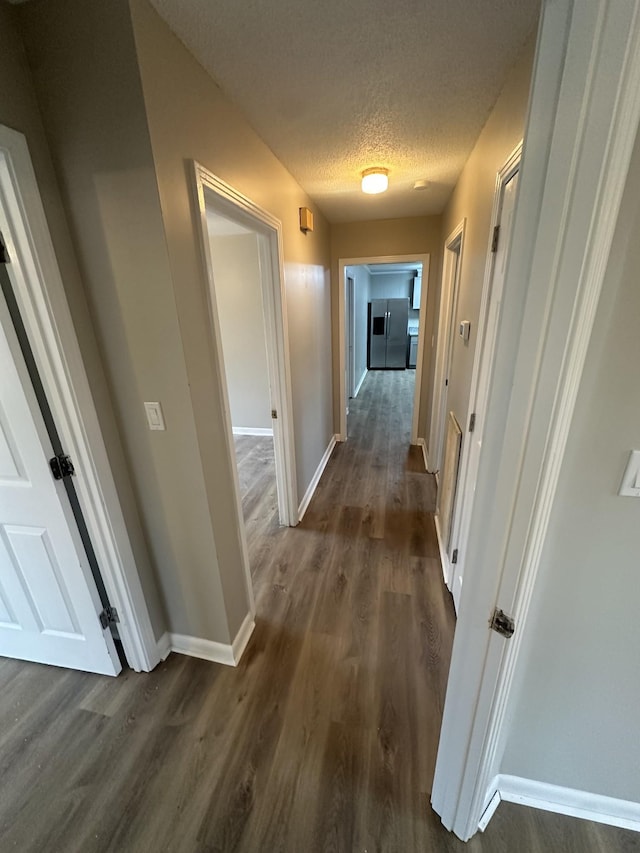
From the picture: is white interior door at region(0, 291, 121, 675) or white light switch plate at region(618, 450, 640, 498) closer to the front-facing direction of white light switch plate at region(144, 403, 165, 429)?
the white light switch plate

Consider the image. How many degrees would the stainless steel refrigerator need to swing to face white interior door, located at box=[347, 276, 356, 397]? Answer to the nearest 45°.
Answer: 0° — it already faces it

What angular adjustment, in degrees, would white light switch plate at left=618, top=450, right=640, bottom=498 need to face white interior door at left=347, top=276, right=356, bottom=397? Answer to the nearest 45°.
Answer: approximately 90° to its right

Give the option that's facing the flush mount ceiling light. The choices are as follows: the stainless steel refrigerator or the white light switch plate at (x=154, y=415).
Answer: the stainless steel refrigerator

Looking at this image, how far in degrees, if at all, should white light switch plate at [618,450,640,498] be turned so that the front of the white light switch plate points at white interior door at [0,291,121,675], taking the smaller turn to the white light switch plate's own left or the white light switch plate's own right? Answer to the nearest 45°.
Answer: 0° — it already faces it

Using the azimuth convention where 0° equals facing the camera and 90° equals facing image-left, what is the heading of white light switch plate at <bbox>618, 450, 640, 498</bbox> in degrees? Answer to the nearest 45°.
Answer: approximately 45°

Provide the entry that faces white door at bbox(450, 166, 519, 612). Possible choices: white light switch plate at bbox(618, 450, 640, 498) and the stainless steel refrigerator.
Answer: the stainless steel refrigerator

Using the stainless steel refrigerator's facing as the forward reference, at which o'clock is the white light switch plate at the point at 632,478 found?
The white light switch plate is roughly at 12 o'clock from the stainless steel refrigerator.

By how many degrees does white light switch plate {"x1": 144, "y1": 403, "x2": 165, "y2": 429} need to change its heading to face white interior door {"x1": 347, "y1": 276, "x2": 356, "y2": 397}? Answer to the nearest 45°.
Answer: approximately 135° to its left

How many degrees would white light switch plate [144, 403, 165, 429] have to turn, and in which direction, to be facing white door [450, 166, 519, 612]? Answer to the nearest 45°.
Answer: approximately 90° to its left

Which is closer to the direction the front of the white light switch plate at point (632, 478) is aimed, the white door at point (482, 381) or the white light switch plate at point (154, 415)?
the white light switch plate

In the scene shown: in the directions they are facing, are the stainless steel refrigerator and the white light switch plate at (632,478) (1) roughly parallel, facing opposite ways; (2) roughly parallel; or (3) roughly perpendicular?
roughly perpendicular

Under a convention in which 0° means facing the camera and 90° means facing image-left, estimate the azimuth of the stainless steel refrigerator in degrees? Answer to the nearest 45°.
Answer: approximately 0°
